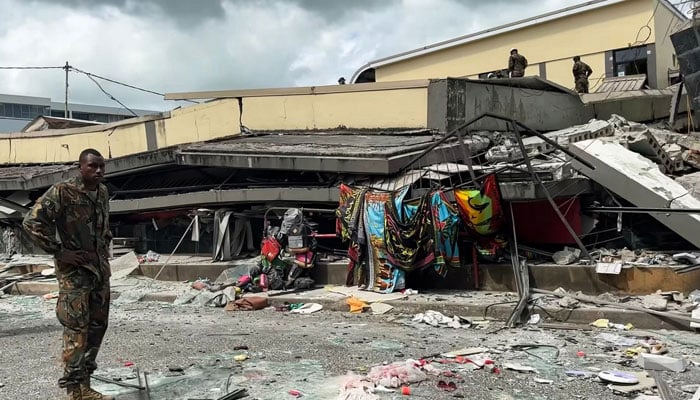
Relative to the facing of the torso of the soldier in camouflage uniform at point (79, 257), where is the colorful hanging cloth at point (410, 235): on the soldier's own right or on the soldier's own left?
on the soldier's own left

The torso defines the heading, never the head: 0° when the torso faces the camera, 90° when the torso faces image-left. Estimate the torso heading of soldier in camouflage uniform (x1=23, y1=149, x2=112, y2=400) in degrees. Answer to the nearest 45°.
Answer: approximately 315°

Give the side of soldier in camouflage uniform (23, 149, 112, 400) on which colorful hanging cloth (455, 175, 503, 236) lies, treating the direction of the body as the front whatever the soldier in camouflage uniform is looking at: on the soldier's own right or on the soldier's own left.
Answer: on the soldier's own left

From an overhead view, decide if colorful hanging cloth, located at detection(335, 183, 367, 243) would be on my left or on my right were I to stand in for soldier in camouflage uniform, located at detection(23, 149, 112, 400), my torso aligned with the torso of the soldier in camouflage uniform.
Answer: on my left

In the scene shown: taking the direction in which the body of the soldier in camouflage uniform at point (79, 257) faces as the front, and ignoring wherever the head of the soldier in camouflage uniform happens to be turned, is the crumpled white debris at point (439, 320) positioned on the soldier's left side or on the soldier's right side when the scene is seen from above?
on the soldier's left side
